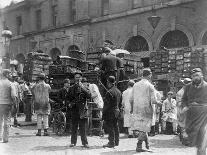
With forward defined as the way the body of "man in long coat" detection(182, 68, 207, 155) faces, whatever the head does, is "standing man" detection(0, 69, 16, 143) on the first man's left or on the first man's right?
on the first man's right

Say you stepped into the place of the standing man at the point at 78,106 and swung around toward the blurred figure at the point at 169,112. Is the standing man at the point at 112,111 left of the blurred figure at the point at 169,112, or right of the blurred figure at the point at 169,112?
right

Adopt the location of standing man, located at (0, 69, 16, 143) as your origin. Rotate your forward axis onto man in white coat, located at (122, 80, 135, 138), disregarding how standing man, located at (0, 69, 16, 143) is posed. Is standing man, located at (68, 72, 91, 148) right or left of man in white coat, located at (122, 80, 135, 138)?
right

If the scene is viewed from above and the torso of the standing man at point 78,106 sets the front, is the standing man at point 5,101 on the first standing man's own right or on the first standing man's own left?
on the first standing man's own right

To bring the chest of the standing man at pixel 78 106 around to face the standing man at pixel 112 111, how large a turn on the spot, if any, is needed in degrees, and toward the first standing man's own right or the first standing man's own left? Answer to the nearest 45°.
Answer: approximately 90° to the first standing man's own left

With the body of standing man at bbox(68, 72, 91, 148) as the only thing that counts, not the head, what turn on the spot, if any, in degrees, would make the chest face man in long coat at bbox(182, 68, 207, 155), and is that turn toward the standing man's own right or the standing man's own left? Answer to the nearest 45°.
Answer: approximately 45° to the standing man's own left
